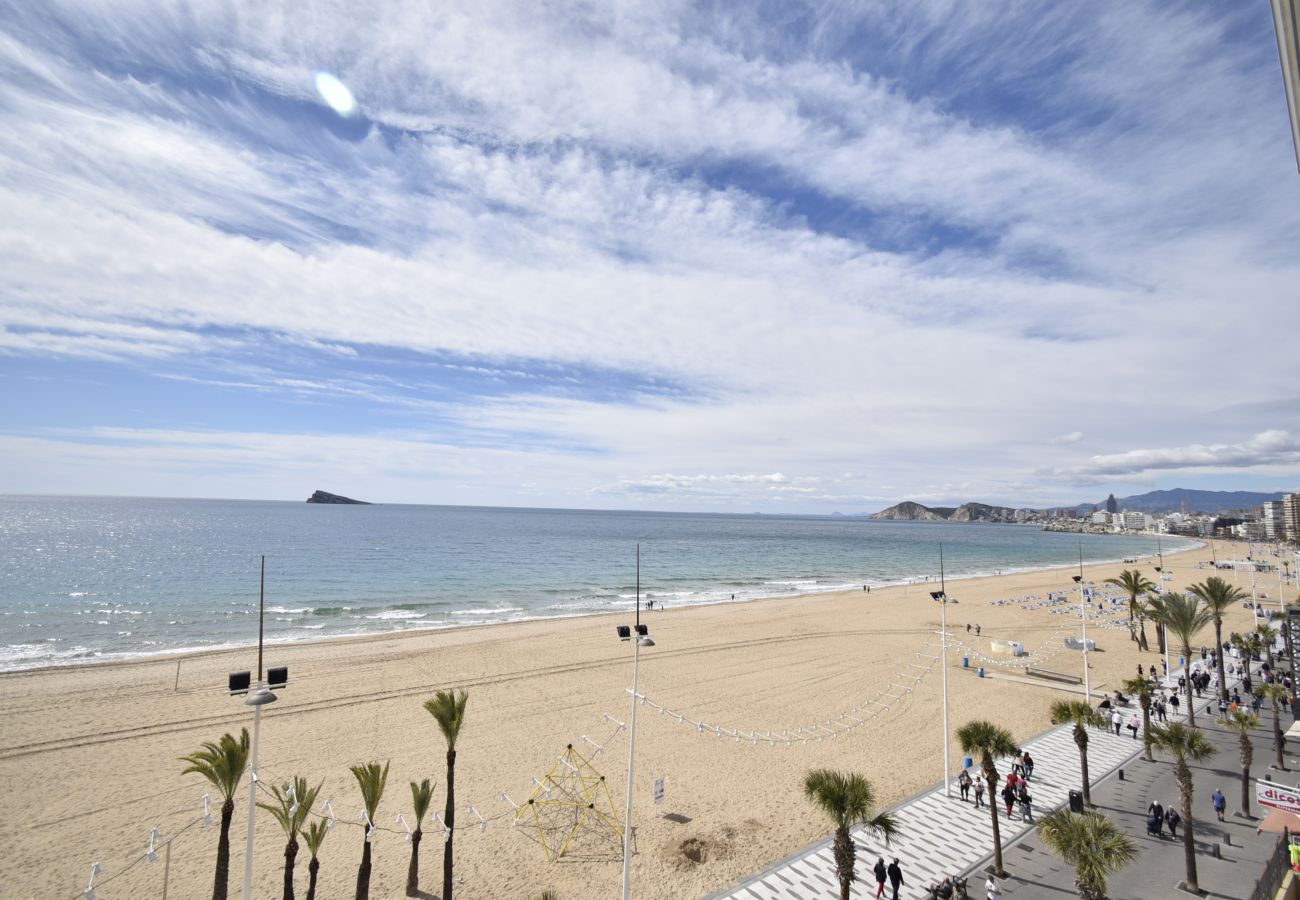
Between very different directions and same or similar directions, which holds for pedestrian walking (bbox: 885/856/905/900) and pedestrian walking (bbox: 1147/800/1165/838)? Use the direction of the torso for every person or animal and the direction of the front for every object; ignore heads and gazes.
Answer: very different directions

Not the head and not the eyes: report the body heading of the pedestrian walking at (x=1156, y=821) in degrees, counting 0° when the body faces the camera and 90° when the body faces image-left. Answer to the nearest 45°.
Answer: approximately 0°

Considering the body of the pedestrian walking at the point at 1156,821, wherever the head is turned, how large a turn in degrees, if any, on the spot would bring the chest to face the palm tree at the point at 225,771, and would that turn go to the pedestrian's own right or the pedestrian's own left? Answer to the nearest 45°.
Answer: approximately 45° to the pedestrian's own right

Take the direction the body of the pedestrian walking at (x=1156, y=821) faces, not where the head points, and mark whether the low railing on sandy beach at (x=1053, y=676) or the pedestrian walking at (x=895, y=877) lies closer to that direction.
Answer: the pedestrian walking

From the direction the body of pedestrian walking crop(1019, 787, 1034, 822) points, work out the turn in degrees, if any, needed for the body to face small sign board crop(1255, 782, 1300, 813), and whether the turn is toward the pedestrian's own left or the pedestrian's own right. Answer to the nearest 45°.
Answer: approximately 90° to the pedestrian's own right

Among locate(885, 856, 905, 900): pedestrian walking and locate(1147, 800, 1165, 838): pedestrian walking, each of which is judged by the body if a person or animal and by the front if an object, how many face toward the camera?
1

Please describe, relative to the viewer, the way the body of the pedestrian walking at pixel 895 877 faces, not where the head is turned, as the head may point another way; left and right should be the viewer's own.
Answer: facing away from the viewer and to the right of the viewer

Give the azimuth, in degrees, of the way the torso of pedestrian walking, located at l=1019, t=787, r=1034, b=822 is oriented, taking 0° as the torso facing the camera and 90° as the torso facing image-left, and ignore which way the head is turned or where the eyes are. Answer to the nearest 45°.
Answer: approximately 180°

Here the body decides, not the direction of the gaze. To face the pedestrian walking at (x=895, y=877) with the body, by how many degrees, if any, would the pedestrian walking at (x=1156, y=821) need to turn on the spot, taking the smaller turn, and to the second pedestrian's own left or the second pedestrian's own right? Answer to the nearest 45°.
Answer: approximately 45° to the second pedestrian's own right
